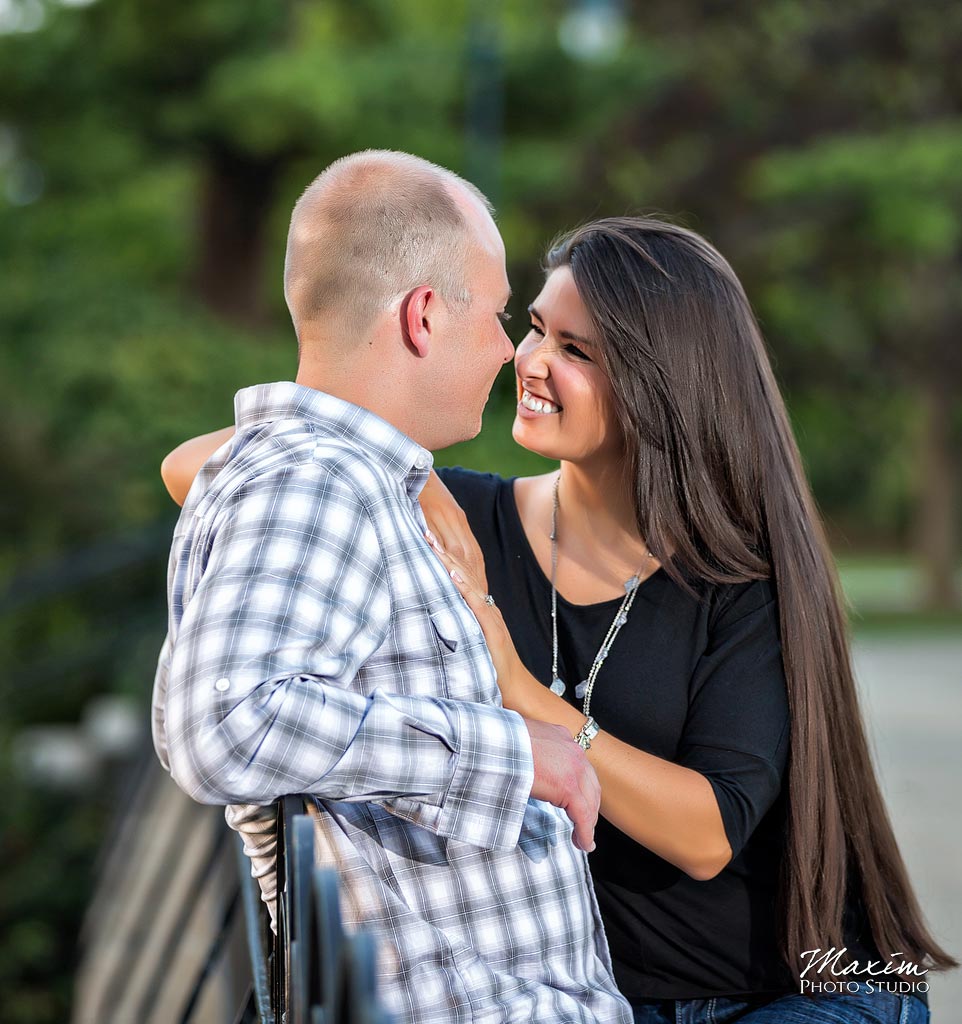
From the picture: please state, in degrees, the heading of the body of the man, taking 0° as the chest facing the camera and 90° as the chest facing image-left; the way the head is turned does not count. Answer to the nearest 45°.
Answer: approximately 270°

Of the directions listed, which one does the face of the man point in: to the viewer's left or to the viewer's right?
to the viewer's right

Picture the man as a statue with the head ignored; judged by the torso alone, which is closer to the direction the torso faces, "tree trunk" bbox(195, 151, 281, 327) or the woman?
the woman

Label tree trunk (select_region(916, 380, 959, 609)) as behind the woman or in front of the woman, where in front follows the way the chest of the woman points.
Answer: behind

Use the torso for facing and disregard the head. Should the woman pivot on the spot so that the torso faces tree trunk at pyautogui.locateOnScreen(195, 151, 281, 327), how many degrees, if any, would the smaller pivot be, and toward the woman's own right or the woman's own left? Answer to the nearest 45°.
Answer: approximately 135° to the woman's own right

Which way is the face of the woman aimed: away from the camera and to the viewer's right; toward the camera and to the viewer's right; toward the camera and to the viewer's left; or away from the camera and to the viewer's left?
toward the camera and to the viewer's left

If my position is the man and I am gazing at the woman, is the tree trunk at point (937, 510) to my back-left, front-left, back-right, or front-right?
front-left

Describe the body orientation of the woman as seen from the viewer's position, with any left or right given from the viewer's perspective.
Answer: facing the viewer and to the left of the viewer

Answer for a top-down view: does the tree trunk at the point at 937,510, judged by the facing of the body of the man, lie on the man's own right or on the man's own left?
on the man's own left

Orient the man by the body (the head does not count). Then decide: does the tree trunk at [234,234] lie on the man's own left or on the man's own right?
on the man's own left

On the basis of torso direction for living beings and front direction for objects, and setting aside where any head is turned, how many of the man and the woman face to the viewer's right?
1
